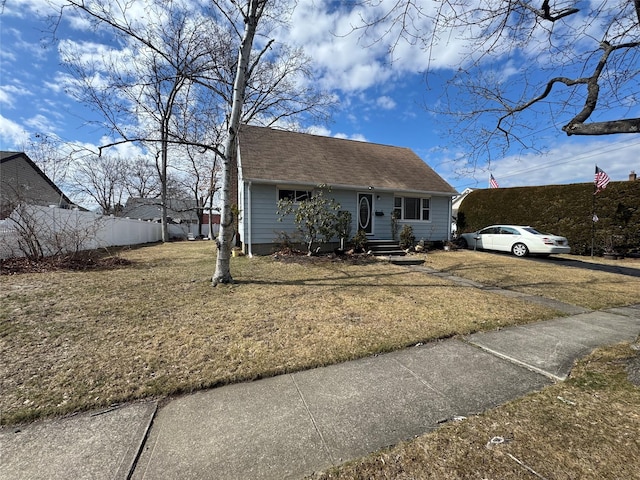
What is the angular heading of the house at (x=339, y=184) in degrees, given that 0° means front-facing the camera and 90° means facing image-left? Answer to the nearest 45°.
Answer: approximately 315°

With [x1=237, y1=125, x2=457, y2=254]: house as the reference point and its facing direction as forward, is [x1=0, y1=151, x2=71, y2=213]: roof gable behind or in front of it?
behind

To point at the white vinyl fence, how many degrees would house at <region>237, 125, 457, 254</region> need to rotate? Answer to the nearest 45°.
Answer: approximately 90° to its right

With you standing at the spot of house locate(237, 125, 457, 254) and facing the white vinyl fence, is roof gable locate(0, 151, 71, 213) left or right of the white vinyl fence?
right

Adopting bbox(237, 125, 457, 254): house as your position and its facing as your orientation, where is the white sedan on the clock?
The white sedan is roughly at 10 o'clock from the house.

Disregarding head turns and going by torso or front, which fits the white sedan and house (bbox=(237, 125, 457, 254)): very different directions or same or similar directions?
very different directions

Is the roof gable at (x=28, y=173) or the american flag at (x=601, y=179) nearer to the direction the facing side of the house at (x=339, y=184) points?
the american flag

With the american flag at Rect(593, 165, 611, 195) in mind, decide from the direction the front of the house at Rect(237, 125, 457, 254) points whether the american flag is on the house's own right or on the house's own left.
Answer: on the house's own left
